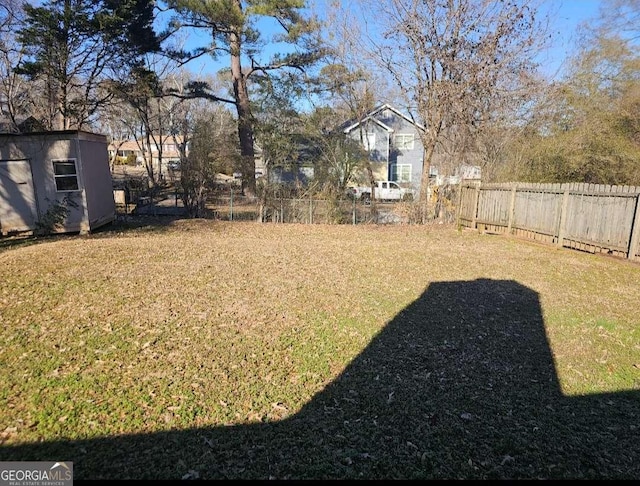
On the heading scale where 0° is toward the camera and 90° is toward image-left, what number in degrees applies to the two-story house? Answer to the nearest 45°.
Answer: approximately 0°

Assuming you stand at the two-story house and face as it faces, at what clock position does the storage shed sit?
The storage shed is roughly at 1 o'clock from the two-story house.
